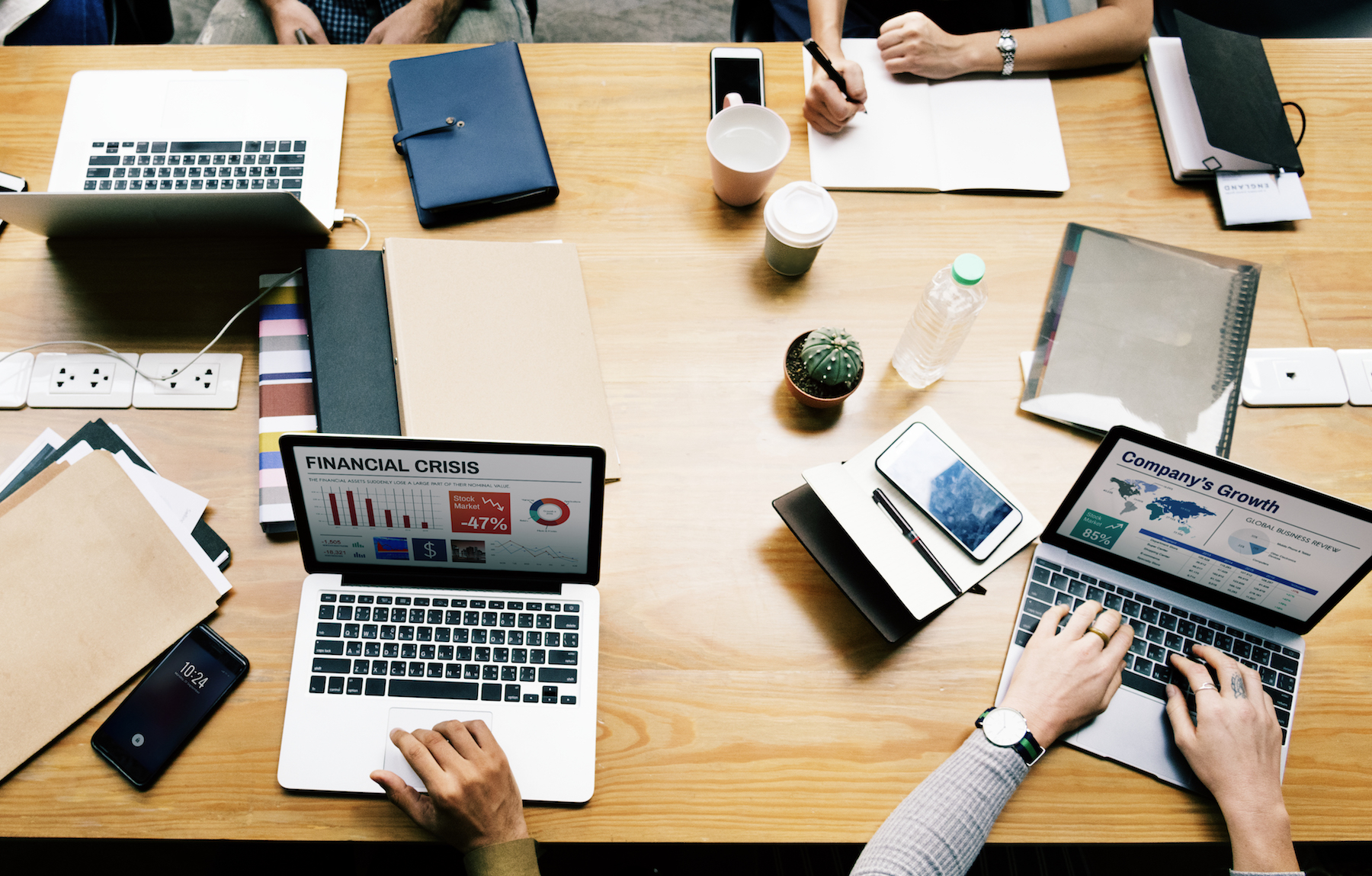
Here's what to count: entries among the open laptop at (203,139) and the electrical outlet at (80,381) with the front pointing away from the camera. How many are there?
1

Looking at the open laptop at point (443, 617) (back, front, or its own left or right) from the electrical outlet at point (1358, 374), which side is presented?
left

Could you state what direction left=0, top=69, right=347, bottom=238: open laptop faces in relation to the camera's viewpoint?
facing away from the viewer

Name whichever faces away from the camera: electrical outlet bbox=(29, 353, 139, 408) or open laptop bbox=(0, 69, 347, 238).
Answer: the open laptop

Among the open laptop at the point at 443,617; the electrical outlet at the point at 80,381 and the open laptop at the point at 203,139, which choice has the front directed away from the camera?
the open laptop at the point at 203,139
